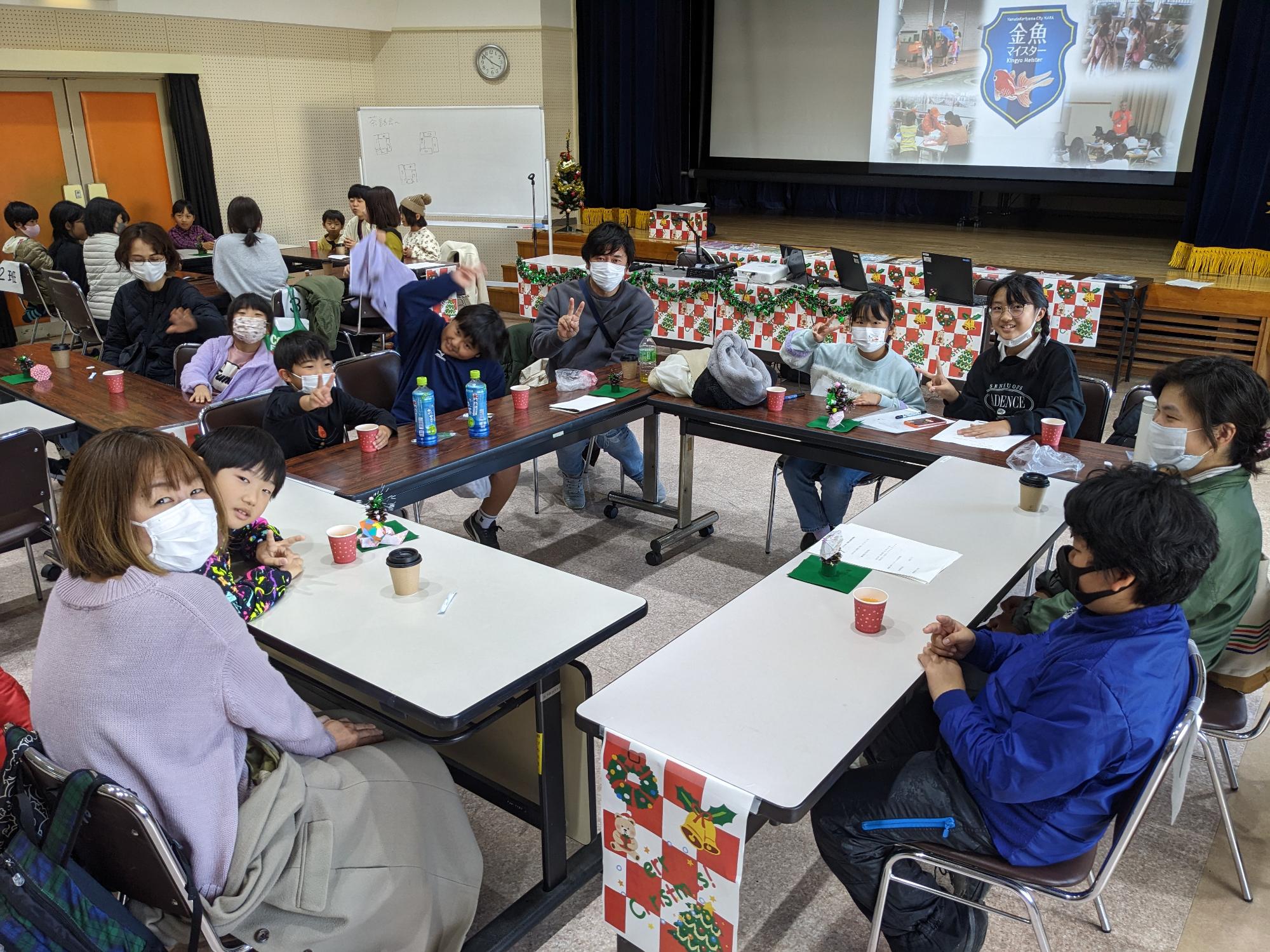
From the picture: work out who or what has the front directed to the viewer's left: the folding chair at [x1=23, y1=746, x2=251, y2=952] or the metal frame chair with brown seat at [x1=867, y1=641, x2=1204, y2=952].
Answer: the metal frame chair with brown seat at [x1=867, y1=641, x2=1204, y2=952]

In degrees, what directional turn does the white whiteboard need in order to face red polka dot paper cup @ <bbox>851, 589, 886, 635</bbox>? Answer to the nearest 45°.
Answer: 0° — it already faces it

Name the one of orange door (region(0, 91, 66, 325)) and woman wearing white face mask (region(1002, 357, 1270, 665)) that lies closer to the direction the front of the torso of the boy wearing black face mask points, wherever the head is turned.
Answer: the orange door

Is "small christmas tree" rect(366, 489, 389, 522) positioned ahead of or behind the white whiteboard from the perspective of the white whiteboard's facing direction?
ahead

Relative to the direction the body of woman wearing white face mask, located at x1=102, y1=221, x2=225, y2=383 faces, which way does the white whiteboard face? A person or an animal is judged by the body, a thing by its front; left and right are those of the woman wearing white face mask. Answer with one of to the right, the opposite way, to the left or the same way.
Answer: the same way

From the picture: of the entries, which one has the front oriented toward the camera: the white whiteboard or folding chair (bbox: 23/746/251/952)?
the white whiteboard

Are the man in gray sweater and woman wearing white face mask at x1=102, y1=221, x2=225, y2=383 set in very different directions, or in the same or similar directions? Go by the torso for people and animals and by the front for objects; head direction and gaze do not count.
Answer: same or similar directions

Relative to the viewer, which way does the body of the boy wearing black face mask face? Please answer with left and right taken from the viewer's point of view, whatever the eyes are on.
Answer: facing to the left of the viewer

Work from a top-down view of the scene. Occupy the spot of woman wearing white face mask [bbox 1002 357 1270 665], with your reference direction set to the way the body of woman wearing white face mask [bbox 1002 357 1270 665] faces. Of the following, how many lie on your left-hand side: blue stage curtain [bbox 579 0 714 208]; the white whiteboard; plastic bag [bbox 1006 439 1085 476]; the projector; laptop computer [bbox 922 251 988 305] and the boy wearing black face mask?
1

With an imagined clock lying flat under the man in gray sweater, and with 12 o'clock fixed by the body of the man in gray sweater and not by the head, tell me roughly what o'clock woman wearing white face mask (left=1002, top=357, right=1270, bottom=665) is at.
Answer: The woman wearing white face mask is roughly at 11 o'clock from the man in gray sweater.

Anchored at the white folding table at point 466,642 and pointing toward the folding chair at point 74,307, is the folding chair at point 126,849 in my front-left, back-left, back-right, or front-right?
back-left

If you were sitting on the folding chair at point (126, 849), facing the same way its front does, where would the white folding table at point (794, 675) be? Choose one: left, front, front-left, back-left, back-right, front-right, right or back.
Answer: front-right

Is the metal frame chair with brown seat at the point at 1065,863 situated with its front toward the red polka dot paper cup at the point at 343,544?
yes

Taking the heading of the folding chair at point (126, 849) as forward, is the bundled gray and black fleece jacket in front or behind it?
in front

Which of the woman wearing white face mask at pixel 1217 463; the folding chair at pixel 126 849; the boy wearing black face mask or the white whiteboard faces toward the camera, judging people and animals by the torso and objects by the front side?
the white whiteboard

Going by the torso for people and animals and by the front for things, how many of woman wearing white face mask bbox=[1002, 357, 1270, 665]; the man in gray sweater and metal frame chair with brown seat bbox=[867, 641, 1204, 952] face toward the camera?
1

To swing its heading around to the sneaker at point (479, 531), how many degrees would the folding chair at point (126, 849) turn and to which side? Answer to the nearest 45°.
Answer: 0° — it already faces it

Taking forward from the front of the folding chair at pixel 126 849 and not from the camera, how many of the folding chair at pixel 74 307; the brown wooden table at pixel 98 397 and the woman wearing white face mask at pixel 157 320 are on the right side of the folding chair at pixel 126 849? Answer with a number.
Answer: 0

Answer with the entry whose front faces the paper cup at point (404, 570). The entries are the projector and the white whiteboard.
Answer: the white whiteboard

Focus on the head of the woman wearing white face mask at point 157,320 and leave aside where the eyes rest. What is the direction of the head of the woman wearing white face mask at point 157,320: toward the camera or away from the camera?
toward the camera

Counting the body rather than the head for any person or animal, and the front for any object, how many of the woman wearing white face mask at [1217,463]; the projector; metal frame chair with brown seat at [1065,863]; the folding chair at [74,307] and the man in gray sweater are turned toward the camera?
1
